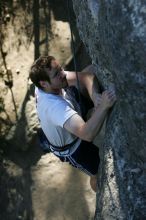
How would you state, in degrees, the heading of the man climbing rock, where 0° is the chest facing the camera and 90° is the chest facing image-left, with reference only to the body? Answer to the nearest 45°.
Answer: approximately 270°
